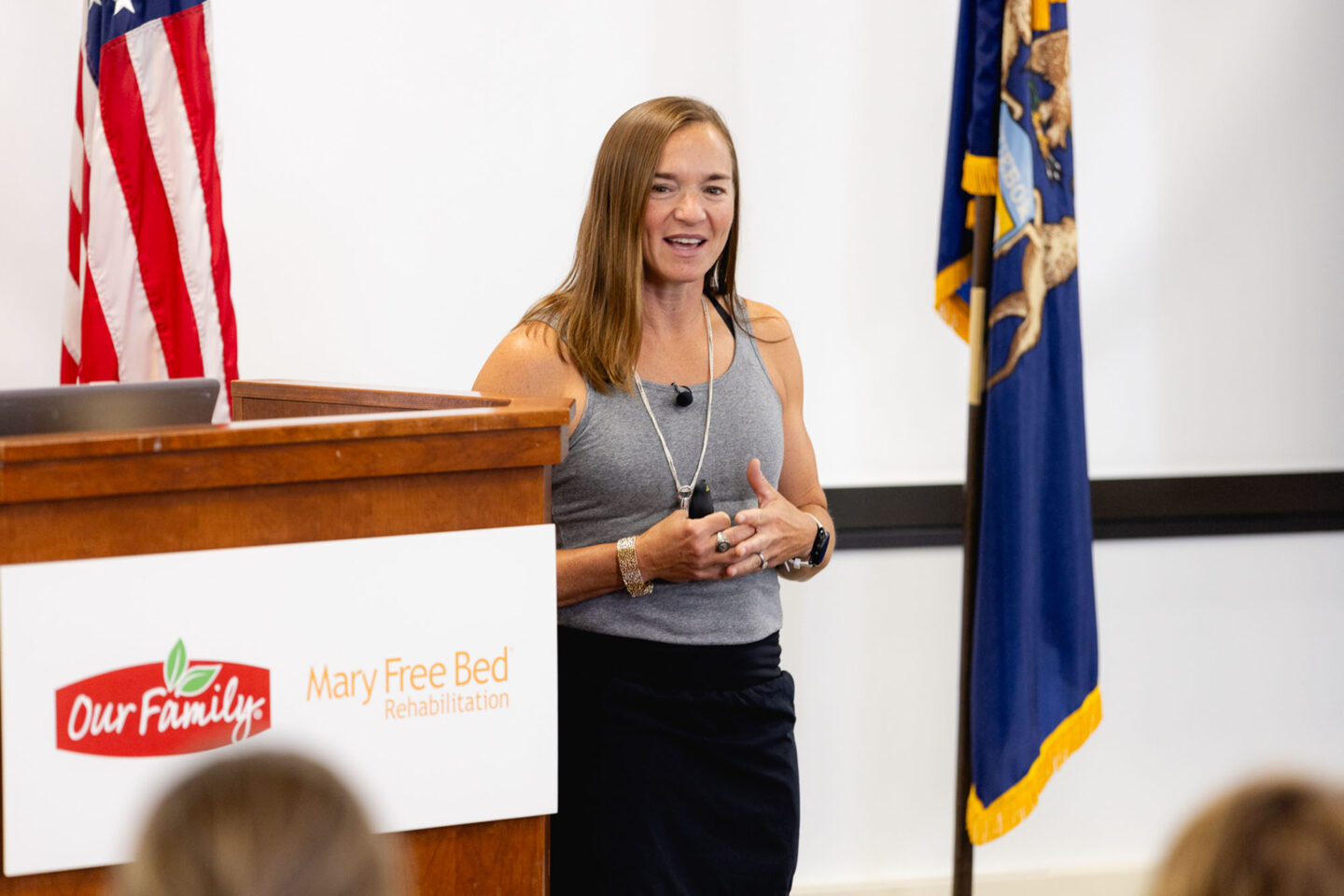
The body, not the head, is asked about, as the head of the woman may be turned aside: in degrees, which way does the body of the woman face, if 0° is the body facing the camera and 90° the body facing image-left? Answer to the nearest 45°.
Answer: approximately 315°

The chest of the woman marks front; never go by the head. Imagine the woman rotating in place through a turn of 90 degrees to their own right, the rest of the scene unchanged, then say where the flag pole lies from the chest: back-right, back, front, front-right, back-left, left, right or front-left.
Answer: back

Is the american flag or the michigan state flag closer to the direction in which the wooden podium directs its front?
the michigan state flag

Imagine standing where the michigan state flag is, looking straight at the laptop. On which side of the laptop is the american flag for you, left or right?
right

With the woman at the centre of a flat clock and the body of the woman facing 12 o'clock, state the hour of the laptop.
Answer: The laptop is roughly at 3 o'clock from the woman.

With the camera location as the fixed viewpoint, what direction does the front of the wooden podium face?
facing the viewer and to the right of the viewer

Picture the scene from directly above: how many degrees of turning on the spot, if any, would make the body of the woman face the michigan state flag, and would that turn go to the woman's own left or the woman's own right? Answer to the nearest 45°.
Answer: approximately 90° to the woman's own left

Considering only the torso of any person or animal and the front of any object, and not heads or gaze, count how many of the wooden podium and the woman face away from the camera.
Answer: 0

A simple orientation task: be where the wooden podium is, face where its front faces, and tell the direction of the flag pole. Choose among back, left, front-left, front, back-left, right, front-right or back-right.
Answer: left

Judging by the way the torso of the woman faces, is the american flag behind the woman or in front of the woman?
behind
